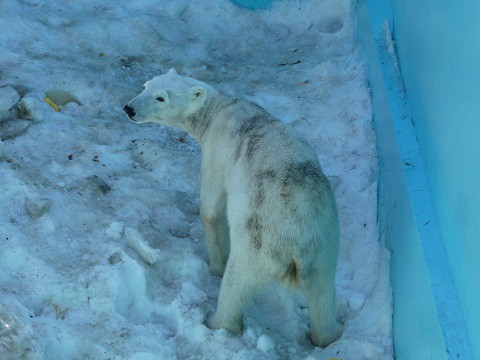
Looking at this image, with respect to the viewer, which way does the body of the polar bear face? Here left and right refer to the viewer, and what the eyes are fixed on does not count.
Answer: facing away from the viewer and to the left of the viewer

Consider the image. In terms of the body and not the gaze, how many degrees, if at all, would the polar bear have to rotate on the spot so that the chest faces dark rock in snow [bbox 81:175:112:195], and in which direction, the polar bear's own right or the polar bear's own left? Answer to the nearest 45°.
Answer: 0° — it already faces it

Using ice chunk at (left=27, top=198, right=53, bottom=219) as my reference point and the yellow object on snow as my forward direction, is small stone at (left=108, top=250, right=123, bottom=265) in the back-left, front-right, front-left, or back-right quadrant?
back-right

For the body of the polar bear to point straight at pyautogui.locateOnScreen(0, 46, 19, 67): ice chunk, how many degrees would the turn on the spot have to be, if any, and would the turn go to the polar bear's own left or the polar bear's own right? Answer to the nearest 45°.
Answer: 0° — it already faces it

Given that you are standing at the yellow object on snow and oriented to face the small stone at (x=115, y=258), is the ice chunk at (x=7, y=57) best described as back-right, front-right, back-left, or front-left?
back-right

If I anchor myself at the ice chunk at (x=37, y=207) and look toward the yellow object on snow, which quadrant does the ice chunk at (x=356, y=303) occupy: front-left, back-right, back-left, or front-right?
back-right

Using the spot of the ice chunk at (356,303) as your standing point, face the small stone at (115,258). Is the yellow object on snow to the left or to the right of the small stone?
right
